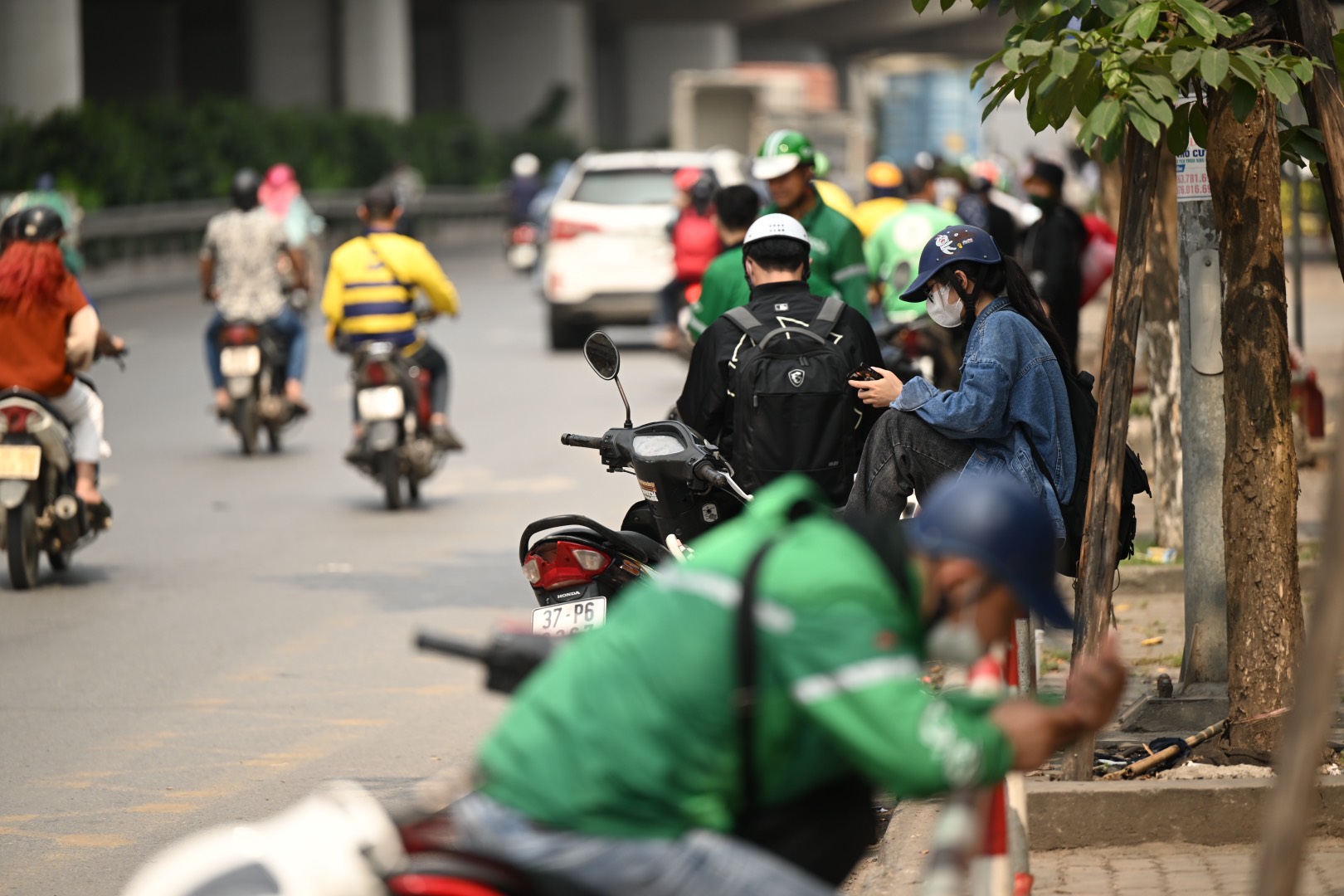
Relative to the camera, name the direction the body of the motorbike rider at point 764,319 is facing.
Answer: away from the camera

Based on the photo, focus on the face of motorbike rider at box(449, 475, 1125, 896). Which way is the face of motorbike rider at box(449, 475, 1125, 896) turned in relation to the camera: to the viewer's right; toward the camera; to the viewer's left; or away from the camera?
to the viewer's right

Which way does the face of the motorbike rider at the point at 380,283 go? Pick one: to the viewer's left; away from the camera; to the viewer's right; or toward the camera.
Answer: away from the camera

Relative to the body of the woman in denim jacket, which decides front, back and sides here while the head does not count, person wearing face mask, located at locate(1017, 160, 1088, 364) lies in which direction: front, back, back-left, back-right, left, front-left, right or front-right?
right

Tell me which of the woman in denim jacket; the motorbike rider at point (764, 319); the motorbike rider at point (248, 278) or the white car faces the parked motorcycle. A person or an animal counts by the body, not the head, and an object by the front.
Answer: the woman in denim jacket

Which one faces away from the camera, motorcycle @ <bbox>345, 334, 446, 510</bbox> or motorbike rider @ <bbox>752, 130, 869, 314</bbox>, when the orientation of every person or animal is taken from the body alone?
the motorcycle

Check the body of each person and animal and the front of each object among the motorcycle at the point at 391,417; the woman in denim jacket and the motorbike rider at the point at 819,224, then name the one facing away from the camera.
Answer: the motorcycle

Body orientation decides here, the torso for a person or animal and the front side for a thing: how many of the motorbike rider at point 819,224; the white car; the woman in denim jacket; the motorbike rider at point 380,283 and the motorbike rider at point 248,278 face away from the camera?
3

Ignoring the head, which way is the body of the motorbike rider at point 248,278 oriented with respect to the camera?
away from the camera

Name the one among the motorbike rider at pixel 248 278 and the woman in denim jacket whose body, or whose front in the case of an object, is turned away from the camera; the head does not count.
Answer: the motorbike rider

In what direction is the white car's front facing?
away from the camera

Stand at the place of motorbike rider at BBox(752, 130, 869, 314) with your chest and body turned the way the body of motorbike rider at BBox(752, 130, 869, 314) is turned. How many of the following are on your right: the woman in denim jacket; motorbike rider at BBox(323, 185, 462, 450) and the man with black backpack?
1

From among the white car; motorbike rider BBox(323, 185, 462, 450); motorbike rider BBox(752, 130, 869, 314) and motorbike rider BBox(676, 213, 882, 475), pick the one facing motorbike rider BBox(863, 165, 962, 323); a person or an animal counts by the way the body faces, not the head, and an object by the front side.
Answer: motorbike rider BBox(676, 213, 882, 475)

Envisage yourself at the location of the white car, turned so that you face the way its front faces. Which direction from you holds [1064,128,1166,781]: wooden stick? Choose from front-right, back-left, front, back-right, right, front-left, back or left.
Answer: back

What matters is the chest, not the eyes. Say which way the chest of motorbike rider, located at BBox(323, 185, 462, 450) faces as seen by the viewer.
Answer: away from the camera

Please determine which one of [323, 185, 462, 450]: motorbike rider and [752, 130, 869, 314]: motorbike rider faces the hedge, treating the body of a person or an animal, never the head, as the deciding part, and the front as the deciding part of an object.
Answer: [323, 185, 462, 450]: motorbike rider

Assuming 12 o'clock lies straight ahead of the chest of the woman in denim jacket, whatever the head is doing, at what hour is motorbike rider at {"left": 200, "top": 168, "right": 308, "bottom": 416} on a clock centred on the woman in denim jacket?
The motorbike rider is roughly at 2 o'clock from the woman in denim jacket.

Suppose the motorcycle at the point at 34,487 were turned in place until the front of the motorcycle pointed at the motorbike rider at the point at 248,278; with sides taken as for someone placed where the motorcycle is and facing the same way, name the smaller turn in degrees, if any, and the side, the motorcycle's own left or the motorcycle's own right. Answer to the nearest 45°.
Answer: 0° — it already faces them

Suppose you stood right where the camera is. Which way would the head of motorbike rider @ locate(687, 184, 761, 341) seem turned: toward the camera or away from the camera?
away from the camera
